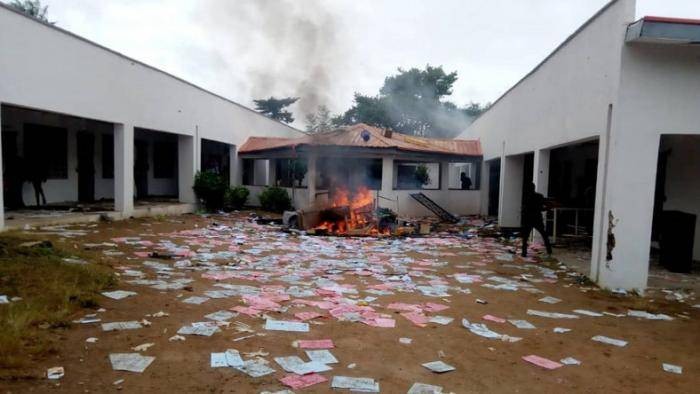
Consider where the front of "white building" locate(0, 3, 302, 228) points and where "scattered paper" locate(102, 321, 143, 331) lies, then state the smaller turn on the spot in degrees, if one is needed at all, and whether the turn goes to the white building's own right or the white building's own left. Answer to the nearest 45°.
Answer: approximately 45° to the white building's own right

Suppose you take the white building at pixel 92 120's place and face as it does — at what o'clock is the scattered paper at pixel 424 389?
The scattered paper is roughly at 1 o'clock from the white building.

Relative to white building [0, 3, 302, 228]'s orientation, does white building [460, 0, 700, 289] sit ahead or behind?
ahead

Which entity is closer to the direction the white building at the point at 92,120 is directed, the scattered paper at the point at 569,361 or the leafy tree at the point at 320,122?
the scattered paper

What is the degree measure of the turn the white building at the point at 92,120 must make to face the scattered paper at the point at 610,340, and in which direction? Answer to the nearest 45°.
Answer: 0° — it already faces it

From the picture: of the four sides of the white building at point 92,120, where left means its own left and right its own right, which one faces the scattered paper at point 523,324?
front

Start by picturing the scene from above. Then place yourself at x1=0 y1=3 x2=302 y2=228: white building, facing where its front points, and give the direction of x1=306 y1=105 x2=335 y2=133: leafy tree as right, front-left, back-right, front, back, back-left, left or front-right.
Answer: left

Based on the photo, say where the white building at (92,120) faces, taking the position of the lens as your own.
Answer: facing the viewer and to the right of the viewer

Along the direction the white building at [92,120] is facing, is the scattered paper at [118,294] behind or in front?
in front

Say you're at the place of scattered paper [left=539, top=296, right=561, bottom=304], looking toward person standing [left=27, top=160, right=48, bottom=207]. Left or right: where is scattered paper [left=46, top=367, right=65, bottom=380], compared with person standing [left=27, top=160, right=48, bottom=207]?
left

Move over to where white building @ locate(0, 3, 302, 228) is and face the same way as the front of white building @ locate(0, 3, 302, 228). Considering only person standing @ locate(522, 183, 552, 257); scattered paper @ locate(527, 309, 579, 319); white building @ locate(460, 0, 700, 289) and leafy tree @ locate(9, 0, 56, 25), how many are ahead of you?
3

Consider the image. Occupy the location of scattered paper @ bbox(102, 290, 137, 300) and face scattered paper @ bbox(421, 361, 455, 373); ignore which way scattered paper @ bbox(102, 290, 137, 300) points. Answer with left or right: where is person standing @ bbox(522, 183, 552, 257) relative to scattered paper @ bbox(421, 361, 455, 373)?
left

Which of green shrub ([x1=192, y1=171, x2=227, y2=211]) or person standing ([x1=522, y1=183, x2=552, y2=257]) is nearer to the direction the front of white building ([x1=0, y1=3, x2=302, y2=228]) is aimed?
the person standing
